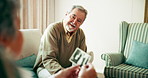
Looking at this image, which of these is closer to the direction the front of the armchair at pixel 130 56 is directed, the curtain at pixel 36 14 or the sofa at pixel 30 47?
the sofa

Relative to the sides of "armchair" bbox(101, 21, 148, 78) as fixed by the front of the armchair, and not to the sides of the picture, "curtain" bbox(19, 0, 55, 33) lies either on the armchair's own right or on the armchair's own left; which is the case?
on the armchair's own right

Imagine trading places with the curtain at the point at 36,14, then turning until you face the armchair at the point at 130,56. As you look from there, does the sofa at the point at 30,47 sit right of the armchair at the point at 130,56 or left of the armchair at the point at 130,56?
right

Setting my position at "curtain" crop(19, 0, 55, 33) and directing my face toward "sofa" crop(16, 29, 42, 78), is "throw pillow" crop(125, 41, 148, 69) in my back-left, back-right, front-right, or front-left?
front-left

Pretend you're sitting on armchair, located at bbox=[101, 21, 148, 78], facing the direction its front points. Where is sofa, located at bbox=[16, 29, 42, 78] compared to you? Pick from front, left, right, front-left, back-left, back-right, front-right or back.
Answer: front
